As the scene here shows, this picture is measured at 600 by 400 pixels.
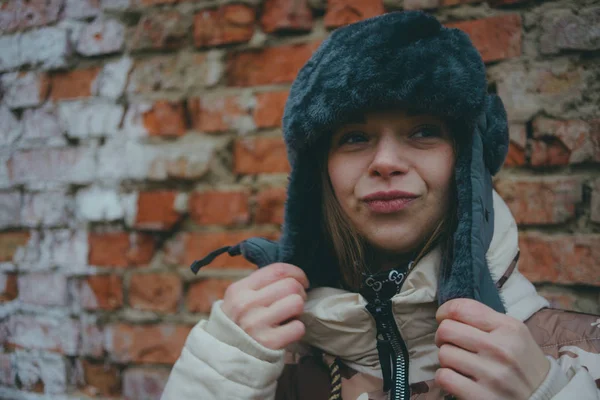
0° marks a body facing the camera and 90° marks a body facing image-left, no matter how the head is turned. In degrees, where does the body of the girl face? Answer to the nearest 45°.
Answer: approximately 0°
